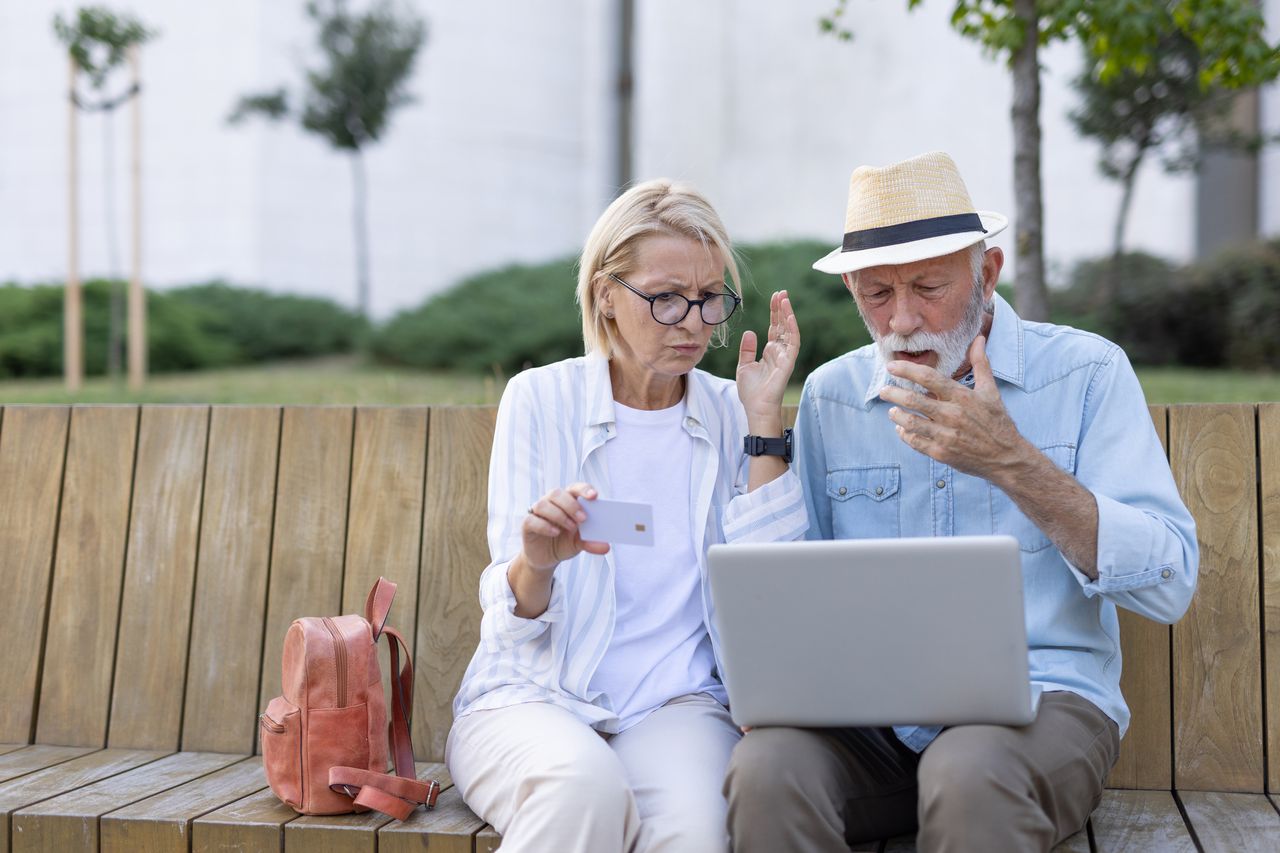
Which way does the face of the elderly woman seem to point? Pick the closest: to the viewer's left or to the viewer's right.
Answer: to the viewer's right

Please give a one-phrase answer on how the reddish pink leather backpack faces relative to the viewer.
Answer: facing to the left of the viewer

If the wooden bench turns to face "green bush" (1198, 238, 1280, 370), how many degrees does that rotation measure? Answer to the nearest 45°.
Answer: approximately 135° to its left

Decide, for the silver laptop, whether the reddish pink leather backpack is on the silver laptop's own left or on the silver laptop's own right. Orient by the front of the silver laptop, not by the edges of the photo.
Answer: on the silver laptop's own left

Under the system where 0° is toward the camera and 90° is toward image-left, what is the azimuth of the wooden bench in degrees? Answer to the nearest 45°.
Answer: approximately 0°

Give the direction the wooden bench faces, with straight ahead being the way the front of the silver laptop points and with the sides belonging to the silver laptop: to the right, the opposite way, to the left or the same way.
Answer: the opposite way

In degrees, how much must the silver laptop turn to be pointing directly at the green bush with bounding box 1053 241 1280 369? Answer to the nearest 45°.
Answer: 0° — it already faces it

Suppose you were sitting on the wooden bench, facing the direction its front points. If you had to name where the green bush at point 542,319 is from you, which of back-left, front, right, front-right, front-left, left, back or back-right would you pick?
back

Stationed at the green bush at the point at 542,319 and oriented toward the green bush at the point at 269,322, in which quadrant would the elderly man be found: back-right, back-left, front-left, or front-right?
back-left

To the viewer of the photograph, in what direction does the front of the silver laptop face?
facing away from the viewer
